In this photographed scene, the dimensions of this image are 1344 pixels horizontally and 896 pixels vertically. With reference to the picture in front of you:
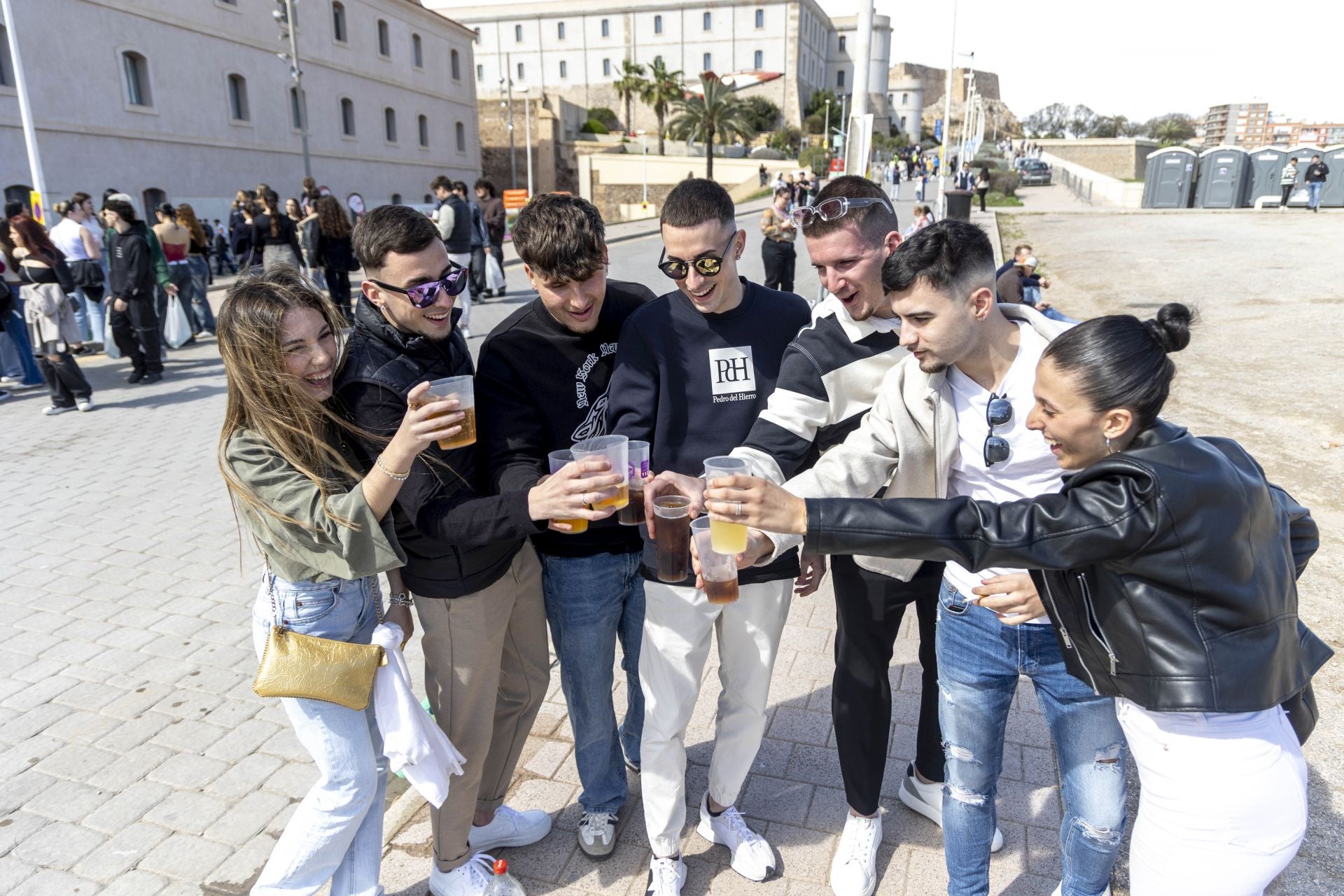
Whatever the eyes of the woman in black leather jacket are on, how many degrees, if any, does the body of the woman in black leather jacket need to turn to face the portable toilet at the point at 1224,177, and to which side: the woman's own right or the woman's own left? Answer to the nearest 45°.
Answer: approximately 90° to the woman's own right

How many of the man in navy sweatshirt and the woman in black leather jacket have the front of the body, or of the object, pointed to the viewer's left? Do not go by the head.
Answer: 1

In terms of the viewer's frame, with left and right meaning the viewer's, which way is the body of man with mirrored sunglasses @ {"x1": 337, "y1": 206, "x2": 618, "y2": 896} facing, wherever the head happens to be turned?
facing the viewer and to the right of the viewer

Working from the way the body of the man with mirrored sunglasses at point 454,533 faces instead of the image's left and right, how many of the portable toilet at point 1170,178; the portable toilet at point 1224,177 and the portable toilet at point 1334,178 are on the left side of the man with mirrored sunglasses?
3

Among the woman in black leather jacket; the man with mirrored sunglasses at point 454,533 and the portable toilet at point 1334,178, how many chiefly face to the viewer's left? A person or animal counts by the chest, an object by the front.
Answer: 1

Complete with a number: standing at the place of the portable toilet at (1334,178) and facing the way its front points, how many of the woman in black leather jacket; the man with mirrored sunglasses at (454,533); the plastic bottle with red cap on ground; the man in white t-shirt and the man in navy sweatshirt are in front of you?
5

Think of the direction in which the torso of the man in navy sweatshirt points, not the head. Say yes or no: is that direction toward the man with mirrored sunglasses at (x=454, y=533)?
no

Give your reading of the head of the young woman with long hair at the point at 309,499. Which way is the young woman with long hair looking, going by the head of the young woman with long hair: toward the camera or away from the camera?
toward the camera

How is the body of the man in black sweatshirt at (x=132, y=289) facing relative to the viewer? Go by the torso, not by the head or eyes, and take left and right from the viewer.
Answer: facing the viewer and to the left of the viewer

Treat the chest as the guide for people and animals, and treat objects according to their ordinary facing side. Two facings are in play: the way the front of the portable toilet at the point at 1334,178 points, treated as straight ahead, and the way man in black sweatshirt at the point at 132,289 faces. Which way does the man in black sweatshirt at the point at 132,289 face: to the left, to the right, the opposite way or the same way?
the same way

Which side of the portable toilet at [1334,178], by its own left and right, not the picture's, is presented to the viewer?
front

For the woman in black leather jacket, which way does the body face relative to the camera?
to the viewer's left

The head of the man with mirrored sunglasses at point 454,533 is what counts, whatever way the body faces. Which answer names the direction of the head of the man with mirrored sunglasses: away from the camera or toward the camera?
toward the camera

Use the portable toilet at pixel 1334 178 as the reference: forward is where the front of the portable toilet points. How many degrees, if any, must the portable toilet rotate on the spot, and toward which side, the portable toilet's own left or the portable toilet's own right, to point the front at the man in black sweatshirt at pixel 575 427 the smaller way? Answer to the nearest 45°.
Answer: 0° — it already faces them

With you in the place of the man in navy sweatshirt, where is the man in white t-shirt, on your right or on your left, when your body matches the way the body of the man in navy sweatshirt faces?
on your left

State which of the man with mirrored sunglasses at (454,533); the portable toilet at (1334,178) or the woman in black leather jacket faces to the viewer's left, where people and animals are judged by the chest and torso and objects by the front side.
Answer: the woman in black leather jacket

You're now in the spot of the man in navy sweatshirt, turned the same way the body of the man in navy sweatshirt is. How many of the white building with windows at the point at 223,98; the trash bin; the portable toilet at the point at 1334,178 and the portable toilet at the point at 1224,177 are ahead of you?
0

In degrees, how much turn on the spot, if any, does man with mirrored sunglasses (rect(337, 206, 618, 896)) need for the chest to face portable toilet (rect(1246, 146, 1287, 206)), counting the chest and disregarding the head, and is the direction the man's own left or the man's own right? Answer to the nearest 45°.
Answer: approximately 90° to the man's own left

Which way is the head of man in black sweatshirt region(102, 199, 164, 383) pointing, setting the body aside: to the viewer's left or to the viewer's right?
to the viewer's left
